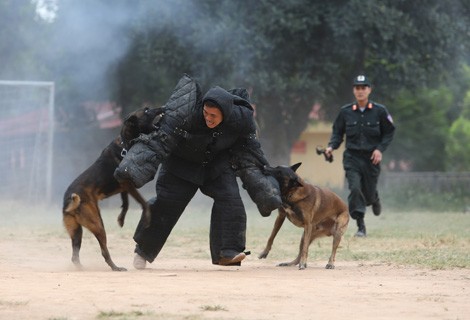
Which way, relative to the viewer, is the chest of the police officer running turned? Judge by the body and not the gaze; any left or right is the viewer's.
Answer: facing the viewer

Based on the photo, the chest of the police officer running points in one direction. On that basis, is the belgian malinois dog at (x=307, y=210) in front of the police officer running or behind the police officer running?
in front

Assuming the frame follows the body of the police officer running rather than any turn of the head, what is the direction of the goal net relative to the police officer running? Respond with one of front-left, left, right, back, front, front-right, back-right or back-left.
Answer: back-right

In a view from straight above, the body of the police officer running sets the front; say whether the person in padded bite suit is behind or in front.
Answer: in front

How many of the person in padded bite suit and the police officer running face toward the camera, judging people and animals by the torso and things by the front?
2

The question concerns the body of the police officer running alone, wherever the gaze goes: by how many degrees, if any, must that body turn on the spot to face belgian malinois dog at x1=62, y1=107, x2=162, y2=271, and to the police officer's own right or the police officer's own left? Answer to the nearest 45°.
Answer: approximately 45° to the police officer's own right
